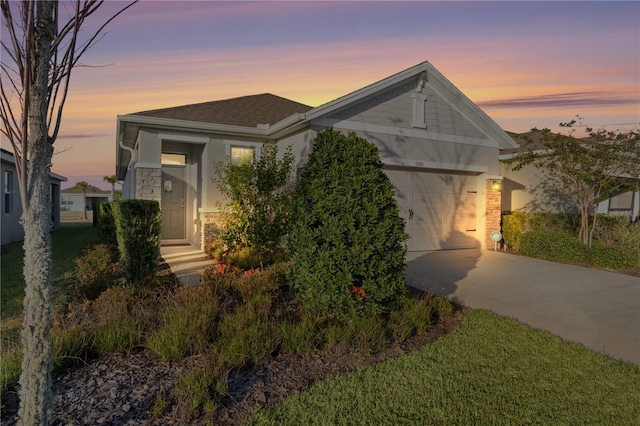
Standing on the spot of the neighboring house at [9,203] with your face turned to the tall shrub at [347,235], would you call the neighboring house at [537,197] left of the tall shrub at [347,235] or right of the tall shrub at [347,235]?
left

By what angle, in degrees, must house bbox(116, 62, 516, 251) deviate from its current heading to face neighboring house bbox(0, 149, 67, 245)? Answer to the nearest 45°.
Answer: approximately 135° to its right

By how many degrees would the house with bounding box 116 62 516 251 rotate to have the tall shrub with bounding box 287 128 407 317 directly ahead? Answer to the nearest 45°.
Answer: approximately 45° to its right

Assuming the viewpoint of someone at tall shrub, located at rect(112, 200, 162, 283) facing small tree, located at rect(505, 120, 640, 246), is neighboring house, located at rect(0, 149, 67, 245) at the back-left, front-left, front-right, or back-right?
back-left

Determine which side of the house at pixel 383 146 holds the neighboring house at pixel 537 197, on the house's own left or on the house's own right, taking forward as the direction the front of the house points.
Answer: on the house's own left

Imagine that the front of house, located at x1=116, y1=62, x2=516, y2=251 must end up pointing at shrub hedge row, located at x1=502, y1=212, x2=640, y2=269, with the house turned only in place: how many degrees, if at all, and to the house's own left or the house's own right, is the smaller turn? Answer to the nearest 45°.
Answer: approximately 45° to the house's own left

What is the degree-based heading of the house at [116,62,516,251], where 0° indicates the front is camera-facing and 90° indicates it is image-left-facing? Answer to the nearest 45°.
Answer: approximately 315°
